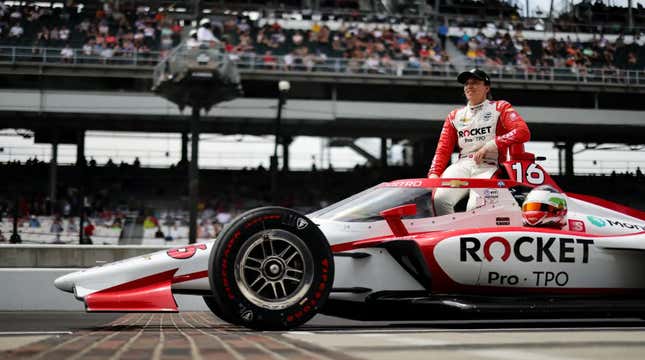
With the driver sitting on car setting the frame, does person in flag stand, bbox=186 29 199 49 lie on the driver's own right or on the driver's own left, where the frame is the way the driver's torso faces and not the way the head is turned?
on the driver's own right

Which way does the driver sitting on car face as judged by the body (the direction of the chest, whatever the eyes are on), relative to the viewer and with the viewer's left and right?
facing the viewer and to the left of the viewer

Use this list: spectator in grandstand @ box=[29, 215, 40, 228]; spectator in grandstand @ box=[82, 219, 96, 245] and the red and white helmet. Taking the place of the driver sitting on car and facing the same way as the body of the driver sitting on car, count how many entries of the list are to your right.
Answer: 2

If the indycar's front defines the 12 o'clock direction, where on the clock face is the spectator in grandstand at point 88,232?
The spectator in grandstand is roughly at 2 o'clock from the indycar.

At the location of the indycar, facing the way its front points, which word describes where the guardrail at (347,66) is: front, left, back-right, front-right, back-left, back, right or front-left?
right

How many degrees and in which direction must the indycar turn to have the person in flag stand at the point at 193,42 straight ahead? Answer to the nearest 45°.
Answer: approximately 90° to its right

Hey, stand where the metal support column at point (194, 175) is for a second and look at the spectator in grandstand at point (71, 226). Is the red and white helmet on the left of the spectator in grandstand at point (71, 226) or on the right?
left

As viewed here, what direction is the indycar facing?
to the viewer's left

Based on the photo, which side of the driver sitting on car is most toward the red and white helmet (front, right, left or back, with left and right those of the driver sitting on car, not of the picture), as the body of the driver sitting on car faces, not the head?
left

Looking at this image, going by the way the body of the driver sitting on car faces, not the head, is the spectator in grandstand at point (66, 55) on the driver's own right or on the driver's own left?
on the driver's own right

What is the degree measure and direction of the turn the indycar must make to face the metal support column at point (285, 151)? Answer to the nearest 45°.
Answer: approximately 90° to its right
